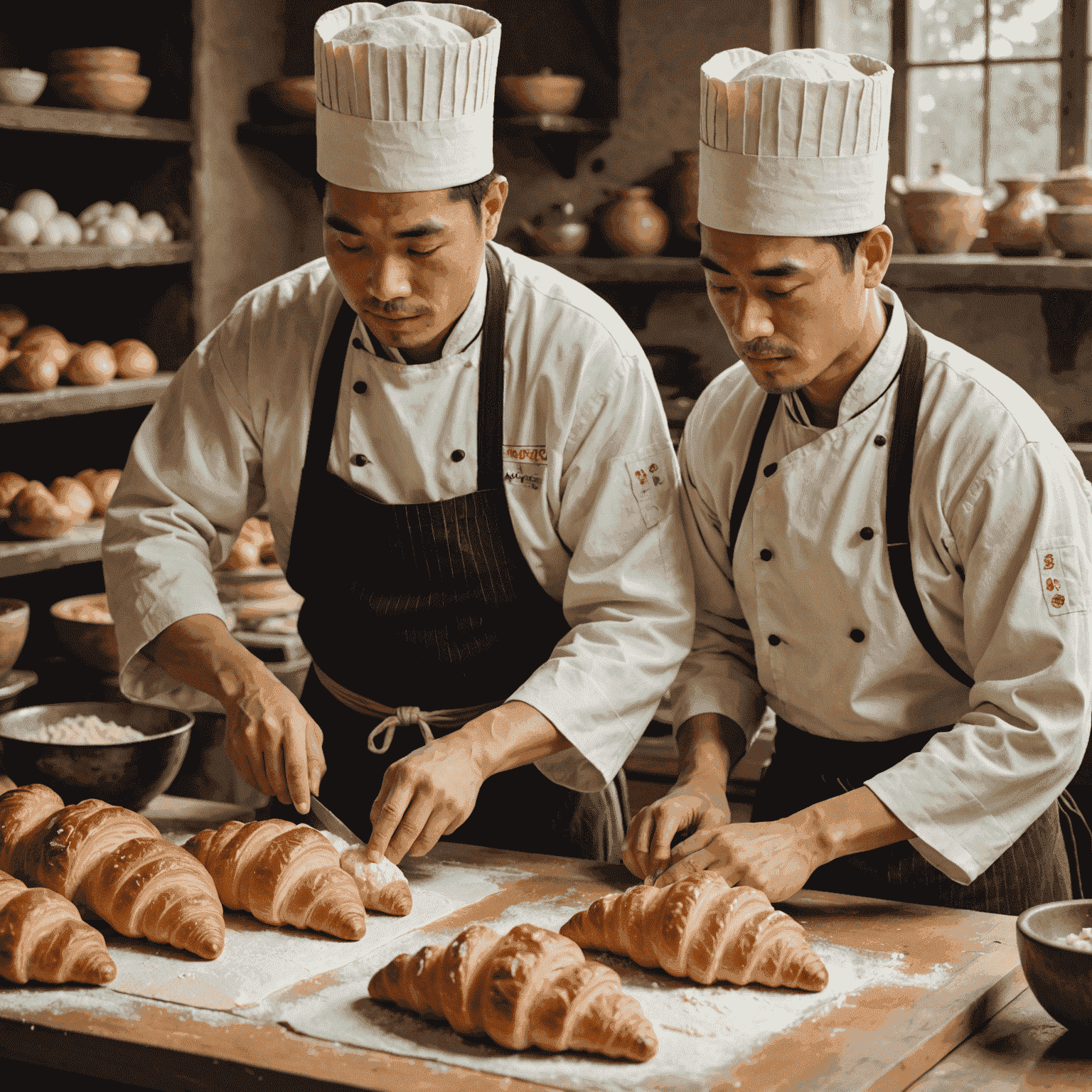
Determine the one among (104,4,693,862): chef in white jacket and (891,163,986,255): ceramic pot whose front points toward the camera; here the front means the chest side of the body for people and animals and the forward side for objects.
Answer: the chef in white jacket

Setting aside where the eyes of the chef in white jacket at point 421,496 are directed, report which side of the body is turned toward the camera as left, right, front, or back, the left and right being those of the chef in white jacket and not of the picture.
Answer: front

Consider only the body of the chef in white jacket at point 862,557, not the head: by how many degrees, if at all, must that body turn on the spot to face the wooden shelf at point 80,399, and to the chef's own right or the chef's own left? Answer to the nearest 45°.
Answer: approximately 90° to the chef's own right

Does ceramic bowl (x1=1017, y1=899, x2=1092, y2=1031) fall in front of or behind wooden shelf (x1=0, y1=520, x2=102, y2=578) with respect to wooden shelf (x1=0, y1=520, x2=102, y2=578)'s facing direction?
in front

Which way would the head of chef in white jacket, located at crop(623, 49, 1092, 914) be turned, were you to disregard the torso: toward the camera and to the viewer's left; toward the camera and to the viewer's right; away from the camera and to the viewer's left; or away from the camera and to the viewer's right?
toward the camera and to the viewer's left

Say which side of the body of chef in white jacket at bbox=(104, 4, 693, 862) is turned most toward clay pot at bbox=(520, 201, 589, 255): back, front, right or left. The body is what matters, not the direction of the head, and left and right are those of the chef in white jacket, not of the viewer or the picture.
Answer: back
